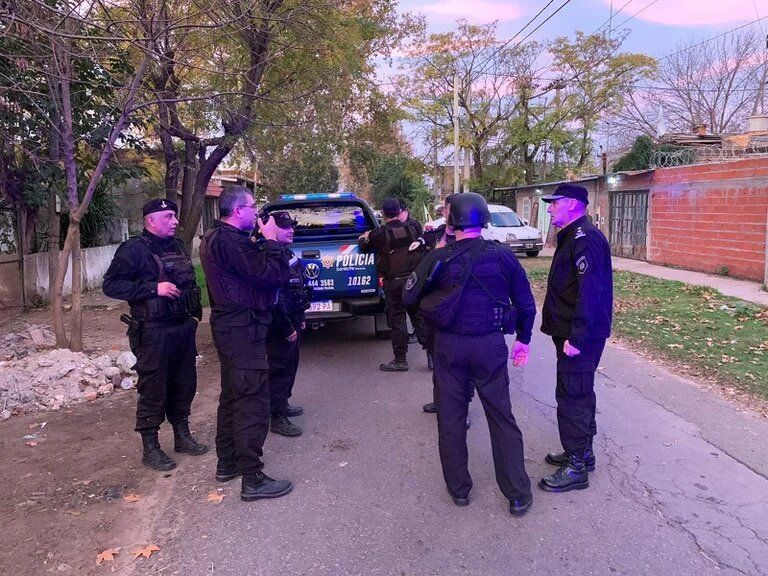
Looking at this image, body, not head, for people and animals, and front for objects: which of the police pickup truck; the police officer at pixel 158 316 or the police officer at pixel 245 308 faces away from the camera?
the police pickup truck

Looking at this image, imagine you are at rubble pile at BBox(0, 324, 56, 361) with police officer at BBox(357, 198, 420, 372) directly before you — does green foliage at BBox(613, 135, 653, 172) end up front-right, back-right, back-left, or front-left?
front-left

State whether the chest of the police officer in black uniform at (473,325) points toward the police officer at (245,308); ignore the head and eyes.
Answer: no

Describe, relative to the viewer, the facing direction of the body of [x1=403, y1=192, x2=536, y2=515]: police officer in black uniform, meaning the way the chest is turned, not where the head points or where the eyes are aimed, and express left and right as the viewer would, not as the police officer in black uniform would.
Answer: facing away from the viewer

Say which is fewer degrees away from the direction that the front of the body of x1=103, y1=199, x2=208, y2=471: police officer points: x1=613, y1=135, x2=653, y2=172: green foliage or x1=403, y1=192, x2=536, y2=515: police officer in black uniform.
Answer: the police officer in black uniform

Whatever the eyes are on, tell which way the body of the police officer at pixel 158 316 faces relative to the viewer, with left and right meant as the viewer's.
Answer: facing the viewer and to the right of the viewer

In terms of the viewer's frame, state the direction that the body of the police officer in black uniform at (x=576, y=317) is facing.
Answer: to the viewer's left

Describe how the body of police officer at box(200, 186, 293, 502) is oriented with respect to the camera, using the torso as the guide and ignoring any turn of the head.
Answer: to the viewer's right

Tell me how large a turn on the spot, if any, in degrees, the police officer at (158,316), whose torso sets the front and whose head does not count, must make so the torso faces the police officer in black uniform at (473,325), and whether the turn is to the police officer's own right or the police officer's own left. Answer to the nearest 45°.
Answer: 0° — they already face them

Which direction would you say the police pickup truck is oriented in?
away from the camera

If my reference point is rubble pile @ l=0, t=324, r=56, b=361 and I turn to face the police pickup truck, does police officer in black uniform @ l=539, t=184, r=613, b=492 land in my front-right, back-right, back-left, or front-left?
front-right

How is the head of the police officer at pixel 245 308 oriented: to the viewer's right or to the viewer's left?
to the viewer's right

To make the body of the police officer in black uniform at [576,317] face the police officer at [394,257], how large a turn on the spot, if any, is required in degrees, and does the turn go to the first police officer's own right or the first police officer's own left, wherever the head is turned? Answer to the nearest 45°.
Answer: approximately 45° to the first police officer's own right

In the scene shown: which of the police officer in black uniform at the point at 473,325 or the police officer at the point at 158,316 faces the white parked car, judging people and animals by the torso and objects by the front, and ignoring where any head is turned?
the police officer in black uniform
